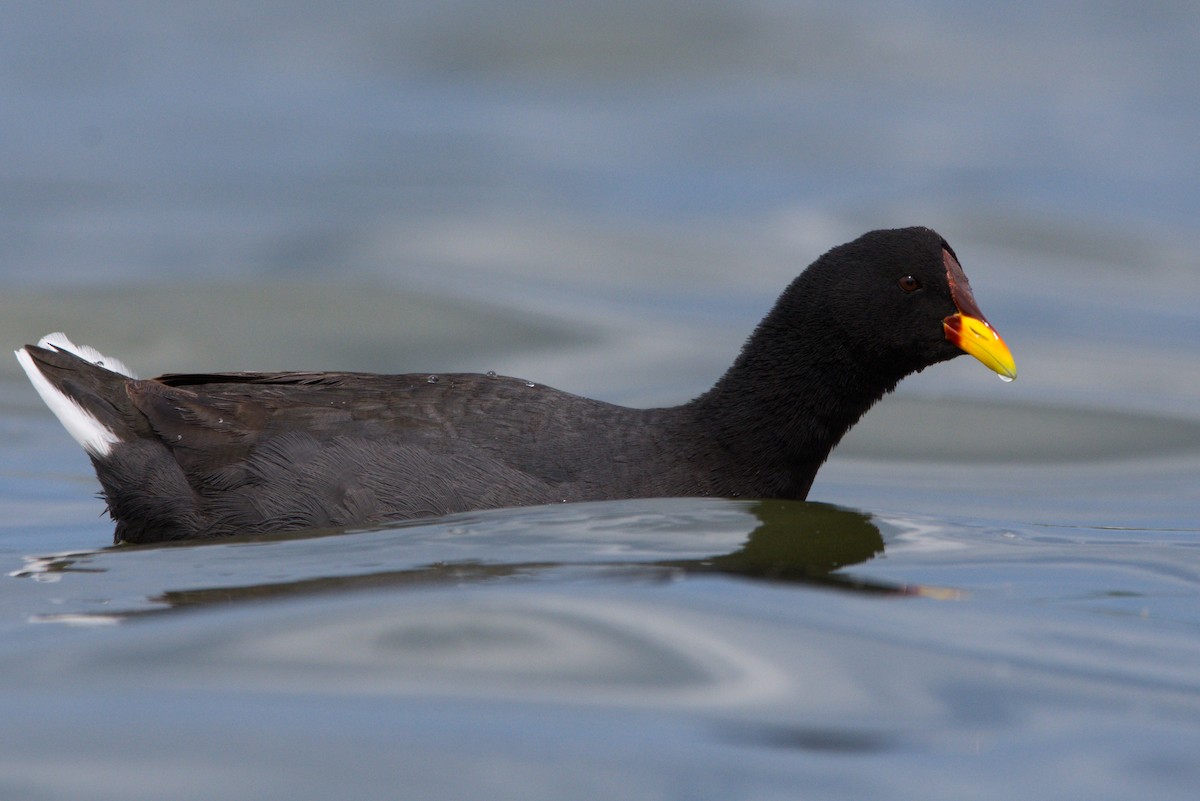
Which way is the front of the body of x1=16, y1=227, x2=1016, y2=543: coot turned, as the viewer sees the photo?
to the viewer's right
